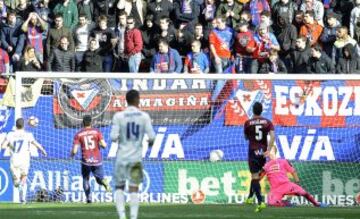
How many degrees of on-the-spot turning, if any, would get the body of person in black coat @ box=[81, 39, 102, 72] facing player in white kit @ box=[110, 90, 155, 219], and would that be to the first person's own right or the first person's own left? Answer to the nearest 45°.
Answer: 0° — they already face them

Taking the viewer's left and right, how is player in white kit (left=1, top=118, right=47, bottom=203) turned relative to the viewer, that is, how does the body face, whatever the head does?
facing away from the viewer

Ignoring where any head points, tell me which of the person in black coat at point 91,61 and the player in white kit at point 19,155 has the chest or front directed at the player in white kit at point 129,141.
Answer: the person in black coat

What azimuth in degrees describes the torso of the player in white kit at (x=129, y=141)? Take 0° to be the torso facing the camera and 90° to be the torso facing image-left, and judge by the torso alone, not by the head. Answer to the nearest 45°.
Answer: approximately 180°

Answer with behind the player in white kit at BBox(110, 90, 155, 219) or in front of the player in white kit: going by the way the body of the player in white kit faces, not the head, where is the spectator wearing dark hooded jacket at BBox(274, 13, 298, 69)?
in front

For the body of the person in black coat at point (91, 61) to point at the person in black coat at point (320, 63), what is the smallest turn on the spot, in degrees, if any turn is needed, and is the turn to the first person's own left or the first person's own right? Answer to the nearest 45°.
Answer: approximately 90° to the first person's own left

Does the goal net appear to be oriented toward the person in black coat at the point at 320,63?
no

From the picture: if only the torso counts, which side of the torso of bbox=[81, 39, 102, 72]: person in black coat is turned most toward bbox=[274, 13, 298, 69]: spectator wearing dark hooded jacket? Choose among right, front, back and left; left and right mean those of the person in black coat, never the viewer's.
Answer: left

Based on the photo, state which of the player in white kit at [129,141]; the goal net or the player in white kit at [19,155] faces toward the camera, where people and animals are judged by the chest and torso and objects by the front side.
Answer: the goal net

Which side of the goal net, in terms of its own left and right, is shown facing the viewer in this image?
front

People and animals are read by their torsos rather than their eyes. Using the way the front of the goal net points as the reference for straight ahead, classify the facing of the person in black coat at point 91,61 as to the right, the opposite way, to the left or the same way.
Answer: the same way
